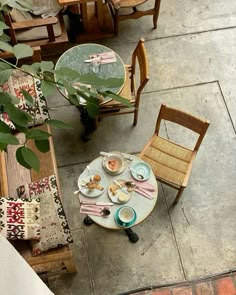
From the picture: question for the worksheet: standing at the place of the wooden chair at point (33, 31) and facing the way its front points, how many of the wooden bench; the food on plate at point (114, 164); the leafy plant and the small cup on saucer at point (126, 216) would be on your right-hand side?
4

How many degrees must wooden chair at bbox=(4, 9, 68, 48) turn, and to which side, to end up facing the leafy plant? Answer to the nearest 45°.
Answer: approximately 90° to its right

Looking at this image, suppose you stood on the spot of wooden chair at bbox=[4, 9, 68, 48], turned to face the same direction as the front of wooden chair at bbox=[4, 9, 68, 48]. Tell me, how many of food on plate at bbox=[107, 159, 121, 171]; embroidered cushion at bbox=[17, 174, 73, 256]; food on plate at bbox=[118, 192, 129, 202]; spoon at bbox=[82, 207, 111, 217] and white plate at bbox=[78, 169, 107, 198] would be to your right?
5

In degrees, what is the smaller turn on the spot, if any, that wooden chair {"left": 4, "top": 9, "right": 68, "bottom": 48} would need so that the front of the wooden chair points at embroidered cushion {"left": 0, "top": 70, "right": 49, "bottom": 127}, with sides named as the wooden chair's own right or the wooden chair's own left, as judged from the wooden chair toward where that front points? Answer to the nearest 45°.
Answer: approximately 90° to the wooden chair's own right

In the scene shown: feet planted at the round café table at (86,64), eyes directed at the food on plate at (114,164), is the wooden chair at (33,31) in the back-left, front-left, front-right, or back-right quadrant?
back-right

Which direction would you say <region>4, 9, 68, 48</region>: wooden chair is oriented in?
to the viewer's right

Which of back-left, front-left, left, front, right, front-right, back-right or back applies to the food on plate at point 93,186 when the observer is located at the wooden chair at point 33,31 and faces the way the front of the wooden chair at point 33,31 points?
right

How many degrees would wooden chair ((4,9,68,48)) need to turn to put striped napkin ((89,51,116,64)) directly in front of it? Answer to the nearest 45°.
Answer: approximately 45° to its right

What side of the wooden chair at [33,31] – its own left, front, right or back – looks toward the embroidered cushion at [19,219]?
right

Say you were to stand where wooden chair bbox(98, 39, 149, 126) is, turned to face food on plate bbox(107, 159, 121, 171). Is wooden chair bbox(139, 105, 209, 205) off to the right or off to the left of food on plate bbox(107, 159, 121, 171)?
left

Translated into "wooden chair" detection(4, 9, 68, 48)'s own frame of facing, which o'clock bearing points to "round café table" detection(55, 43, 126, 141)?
The round café table is roughly at 2 o'clock from the wooden chair.

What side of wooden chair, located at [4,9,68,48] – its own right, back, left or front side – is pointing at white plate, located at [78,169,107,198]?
right

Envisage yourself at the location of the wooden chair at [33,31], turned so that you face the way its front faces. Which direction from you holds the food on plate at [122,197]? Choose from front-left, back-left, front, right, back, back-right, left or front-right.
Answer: right
